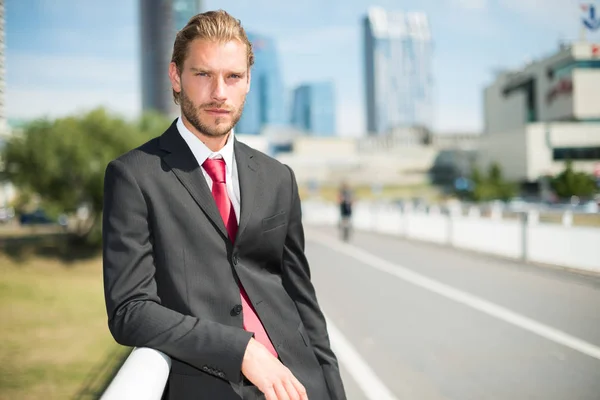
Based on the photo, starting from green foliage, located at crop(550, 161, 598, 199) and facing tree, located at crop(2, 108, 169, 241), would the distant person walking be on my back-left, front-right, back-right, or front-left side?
front-left

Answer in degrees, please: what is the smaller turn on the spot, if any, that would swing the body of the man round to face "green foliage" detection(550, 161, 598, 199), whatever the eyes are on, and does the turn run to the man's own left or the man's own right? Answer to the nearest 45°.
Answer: approximately 90° to the man's own left

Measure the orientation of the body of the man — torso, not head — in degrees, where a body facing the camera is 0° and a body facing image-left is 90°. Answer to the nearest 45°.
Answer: approximately 315°

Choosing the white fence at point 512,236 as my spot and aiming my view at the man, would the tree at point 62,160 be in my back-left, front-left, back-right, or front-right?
back-right

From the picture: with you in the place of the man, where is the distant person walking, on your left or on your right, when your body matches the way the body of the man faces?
on your left

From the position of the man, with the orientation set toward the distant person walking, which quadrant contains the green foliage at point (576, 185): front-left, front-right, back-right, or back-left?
front-right

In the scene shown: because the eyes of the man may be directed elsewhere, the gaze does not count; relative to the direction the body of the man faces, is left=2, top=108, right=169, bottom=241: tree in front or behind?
behind

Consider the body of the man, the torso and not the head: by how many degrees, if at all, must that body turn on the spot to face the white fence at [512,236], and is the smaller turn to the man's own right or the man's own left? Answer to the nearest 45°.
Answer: approximately 90° to the man's own left

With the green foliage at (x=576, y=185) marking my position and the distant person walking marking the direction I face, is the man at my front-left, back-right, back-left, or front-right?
front-left

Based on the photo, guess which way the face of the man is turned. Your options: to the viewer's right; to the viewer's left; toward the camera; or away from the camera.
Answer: toward the camera
